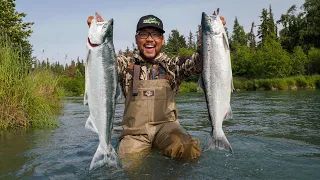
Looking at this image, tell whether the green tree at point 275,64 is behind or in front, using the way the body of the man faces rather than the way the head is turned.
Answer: behind

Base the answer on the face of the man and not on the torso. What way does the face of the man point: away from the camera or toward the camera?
toward the camera

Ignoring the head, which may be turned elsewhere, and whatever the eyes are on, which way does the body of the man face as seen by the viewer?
toward the camera
